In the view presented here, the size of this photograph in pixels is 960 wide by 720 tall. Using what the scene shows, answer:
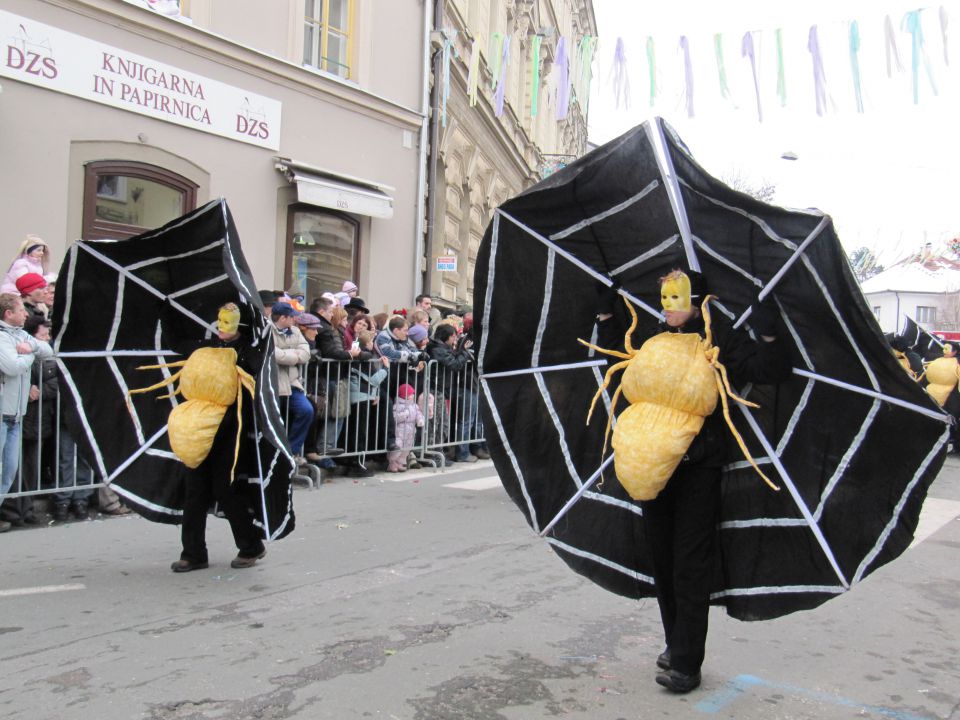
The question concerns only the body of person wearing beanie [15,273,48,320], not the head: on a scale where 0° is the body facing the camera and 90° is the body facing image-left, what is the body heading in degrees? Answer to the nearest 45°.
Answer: approximately 270°

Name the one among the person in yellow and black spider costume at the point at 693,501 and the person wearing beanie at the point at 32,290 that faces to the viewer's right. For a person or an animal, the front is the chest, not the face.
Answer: the person wearing beanie

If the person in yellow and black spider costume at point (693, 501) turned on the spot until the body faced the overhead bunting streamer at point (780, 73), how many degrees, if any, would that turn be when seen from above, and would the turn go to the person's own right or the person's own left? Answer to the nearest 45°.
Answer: approximately 135° to the person's own right

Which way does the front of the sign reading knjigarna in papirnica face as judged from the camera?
facing the viewer and to the right of the viewer

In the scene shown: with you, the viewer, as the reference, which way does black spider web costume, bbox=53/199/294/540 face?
facing the viewer and to the left of the viewer

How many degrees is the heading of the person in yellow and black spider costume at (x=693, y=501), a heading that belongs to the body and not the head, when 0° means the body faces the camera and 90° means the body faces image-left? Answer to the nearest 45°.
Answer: approximately 45°

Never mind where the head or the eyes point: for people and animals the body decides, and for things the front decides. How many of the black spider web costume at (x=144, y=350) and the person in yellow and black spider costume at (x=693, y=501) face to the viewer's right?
0
